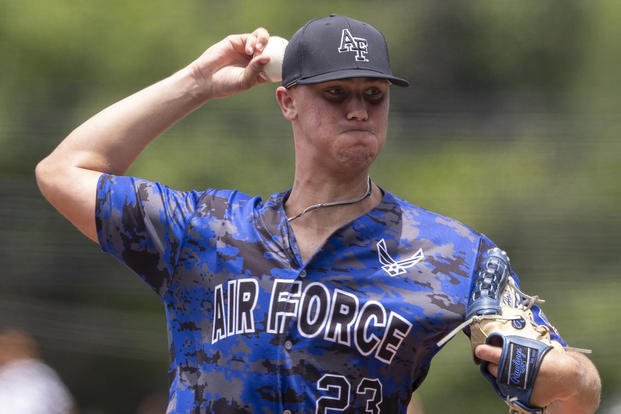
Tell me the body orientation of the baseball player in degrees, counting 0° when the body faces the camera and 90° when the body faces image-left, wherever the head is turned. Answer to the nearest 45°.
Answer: approximately 0°
